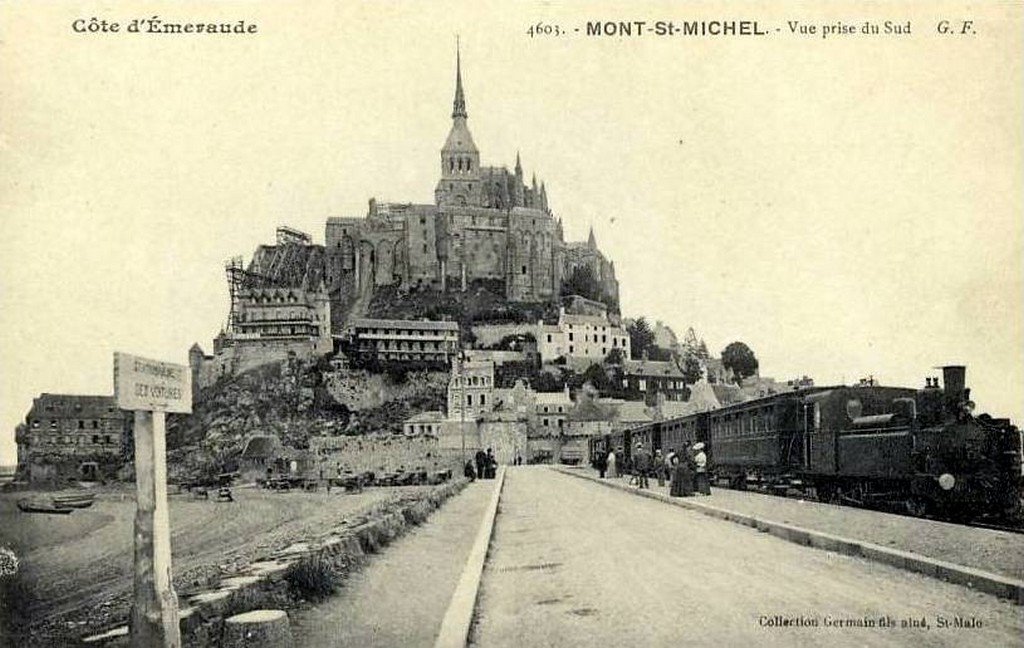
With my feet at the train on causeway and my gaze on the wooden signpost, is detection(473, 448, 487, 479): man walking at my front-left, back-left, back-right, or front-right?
back-right

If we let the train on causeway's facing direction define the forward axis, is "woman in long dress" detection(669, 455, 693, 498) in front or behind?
behind

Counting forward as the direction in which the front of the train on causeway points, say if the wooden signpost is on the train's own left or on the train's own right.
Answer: on the train's own right

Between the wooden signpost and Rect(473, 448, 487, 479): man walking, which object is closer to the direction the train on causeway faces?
the wooden signpost

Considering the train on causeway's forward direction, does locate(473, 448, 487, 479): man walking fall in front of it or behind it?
behind

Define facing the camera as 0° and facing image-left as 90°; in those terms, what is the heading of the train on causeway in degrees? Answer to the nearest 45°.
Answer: approximately 315°
